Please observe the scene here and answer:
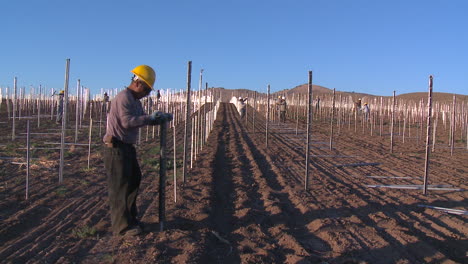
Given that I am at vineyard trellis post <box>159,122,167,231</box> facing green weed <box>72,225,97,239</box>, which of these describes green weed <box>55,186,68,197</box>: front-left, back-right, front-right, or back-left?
front-right

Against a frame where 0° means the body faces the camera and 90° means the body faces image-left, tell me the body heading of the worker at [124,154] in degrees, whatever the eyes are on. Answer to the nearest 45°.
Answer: approximately 270°

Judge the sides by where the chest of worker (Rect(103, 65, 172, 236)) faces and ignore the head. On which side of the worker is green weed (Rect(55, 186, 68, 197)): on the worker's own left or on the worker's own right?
on the worker's own left
